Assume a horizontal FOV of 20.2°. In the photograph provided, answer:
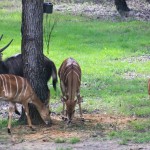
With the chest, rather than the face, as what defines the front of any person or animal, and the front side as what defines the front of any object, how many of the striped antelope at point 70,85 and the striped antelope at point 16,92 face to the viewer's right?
1

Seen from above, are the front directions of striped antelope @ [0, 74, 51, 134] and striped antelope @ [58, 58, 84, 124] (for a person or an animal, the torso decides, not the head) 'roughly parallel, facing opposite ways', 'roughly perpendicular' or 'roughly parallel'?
roughly perpendicular

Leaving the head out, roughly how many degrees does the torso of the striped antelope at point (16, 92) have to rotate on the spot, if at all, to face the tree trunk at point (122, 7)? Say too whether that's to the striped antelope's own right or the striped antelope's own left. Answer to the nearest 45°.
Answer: approximately 90° to the striped antelope's own left

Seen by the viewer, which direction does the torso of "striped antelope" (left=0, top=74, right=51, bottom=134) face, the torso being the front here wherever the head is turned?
to the viewer's right

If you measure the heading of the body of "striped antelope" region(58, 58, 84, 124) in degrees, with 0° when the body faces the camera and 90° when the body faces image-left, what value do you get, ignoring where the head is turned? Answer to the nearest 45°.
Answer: approximately 0°

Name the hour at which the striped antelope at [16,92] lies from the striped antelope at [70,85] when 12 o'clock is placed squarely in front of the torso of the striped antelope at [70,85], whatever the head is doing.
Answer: the striped antelope at [16,92] is roughly at 2 o'clock from the striped antelope at [70,85].
